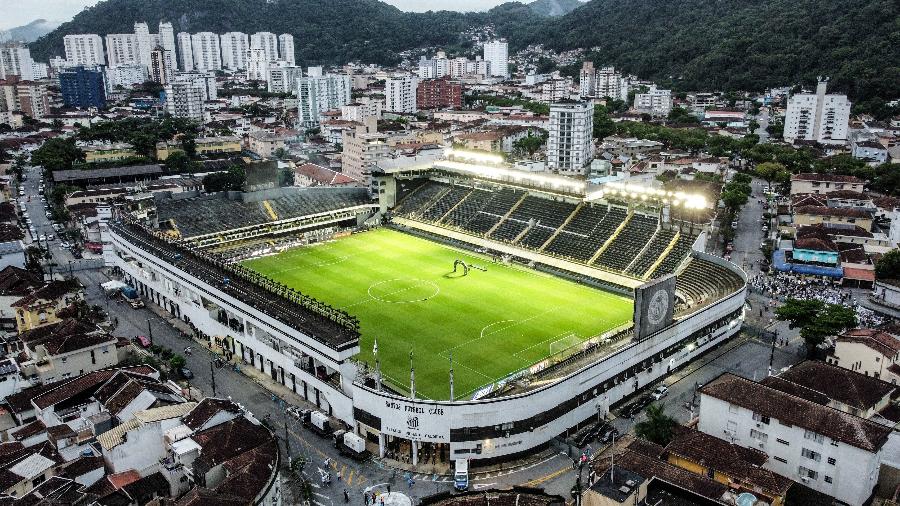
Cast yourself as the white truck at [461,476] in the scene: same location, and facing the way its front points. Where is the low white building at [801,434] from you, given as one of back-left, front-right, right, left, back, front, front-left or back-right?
left

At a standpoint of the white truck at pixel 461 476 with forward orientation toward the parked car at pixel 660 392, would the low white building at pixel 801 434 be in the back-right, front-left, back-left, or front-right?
front-right

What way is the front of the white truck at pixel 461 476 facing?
toward the camera

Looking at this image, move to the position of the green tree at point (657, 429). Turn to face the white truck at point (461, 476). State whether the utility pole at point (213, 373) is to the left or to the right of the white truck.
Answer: right

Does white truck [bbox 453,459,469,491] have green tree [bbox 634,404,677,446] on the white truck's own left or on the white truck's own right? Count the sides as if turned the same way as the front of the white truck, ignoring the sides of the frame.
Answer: on the white truck's own left

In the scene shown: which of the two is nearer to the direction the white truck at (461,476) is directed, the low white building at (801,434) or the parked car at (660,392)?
the low white building

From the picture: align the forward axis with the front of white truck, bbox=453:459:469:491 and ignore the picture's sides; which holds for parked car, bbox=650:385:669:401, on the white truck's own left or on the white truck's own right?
on the white truck's own left

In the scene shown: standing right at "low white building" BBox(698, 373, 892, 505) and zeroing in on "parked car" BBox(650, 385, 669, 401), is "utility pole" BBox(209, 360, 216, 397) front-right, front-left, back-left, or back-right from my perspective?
front-left

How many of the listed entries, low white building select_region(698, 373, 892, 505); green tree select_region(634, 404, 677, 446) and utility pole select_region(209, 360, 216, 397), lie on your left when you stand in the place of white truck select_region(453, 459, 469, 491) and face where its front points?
2

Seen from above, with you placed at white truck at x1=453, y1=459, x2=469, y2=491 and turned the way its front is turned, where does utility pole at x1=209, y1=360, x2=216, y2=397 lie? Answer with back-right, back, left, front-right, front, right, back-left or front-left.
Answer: back-right

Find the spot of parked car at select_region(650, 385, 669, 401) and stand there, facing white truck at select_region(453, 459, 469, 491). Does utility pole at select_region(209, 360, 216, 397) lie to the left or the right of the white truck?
right
